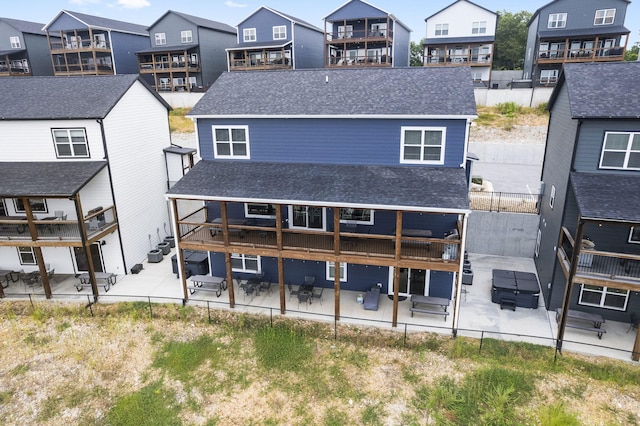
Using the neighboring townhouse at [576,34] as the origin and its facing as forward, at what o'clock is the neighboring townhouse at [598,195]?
the neighboring townhouse at [598,195] is roughly at 12 o'clock from the neighboring townhouse at [576,34].

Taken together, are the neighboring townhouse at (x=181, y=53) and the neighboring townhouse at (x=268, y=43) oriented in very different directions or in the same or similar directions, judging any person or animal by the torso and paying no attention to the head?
same or similar directions

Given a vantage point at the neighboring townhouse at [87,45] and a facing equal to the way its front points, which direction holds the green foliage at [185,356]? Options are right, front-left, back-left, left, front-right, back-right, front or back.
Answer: front-left

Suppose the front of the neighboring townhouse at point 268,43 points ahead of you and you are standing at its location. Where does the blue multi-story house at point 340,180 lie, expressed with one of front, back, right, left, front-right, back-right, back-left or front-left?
front-left

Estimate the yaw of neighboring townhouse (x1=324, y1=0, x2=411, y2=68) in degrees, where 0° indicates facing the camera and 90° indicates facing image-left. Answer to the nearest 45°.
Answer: approximately 0°

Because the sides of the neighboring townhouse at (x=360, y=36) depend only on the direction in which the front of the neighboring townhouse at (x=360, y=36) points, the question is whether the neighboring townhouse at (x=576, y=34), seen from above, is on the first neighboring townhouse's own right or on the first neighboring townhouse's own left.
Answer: on the first neighboring townhouse's own left

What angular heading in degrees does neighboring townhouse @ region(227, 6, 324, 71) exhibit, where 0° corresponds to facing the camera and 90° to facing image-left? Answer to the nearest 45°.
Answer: approximately 45°

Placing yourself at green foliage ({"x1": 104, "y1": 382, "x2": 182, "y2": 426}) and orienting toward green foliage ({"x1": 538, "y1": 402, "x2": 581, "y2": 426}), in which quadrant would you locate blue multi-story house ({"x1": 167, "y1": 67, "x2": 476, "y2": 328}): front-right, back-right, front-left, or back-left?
front-left

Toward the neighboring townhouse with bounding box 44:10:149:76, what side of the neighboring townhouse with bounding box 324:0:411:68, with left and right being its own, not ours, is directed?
right

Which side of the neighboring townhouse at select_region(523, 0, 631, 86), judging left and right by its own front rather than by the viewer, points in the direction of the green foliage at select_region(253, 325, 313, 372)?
front

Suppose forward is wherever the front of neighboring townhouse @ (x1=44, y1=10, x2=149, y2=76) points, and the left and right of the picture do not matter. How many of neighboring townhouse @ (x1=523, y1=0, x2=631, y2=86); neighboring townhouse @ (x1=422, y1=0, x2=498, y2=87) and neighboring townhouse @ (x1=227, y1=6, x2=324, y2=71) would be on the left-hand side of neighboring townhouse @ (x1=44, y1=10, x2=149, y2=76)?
3

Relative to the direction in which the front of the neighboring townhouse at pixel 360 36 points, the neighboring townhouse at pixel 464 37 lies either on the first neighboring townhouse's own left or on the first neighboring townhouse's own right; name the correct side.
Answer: on the first neighboring townhouse's own left

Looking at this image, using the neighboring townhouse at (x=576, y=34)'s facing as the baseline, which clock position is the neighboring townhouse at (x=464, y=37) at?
the neighboring townhouse at (x=464, y=37) is roughly at 3 o'clock from the neighboring townhouse at (x=576, y=34).

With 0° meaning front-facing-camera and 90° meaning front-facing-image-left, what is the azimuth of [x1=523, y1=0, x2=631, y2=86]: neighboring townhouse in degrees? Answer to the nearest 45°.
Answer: approximately 0°

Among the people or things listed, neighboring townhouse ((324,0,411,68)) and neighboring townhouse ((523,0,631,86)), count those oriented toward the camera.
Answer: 2

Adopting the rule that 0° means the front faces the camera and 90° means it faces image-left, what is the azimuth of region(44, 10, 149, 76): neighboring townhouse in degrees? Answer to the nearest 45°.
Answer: approximately 45°

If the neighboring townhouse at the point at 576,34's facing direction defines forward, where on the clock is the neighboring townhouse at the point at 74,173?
the neighboring townhouse at the point at 74,173 is roughly at 1 o'clock from the neighboring townhouse at the point at 576,34.

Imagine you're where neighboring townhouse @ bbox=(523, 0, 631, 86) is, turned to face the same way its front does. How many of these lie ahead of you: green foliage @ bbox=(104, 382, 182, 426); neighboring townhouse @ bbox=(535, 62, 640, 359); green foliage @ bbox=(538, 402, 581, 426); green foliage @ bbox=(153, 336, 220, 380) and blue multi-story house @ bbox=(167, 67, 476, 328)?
5
